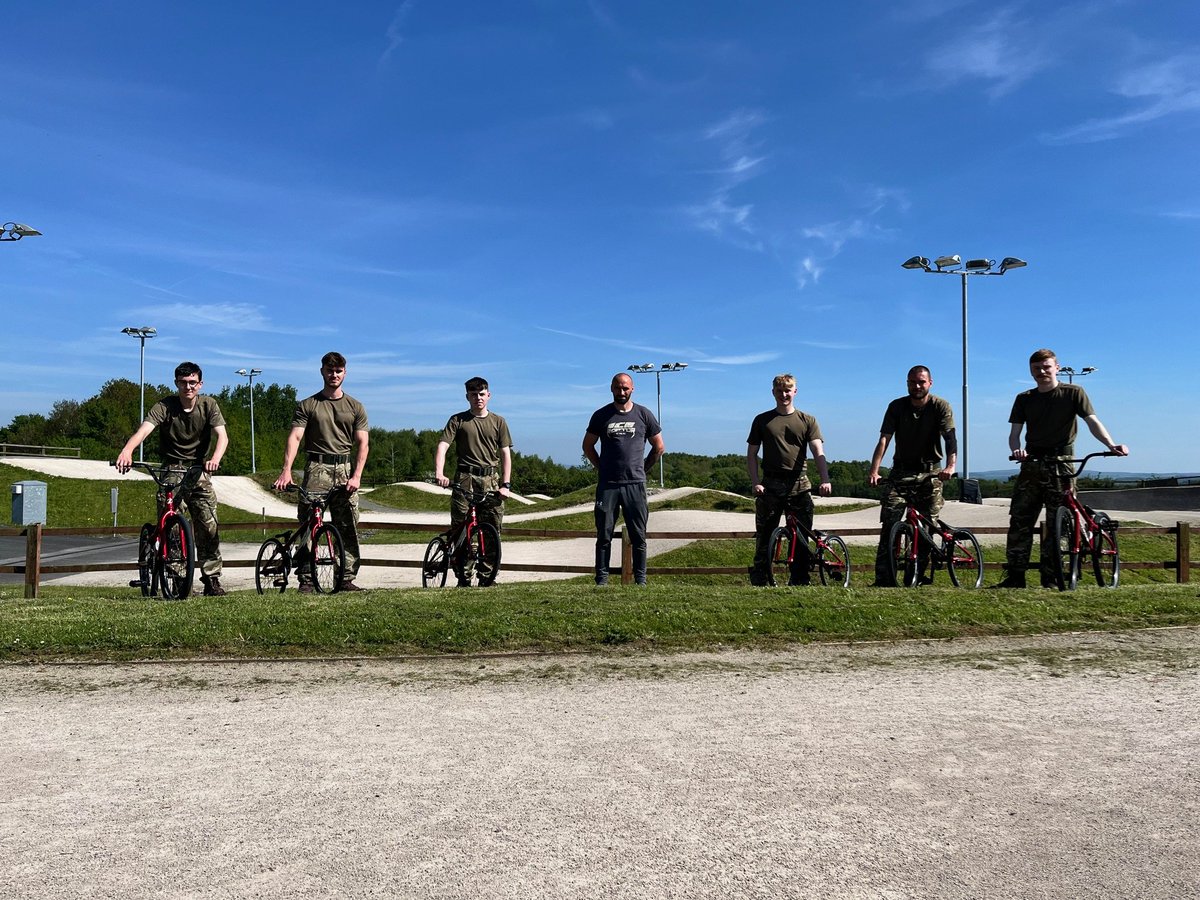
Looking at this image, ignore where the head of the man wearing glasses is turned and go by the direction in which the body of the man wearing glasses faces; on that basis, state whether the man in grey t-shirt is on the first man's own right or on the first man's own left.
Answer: on the first man's own left

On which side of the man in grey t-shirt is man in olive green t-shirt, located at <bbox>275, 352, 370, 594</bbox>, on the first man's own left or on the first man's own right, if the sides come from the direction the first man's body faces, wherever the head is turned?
on the first man's own right

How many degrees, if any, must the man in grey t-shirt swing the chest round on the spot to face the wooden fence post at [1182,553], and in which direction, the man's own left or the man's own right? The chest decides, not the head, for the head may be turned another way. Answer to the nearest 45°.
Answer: approximately 135° to the man's own left

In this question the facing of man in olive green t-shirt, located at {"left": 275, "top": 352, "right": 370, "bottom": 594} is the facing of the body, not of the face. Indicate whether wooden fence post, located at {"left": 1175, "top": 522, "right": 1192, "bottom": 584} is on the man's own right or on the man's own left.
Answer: on the man's own left

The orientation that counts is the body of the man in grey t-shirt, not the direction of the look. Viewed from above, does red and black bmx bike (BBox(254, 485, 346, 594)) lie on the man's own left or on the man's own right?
on the man's own right

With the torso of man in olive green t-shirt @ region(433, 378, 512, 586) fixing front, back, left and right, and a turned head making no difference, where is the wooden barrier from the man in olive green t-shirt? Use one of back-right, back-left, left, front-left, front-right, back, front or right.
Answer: back

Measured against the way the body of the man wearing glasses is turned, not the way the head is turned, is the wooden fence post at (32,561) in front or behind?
behind

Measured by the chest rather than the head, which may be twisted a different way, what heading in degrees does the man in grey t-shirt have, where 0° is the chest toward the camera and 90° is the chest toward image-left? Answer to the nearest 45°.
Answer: approximately 0°
